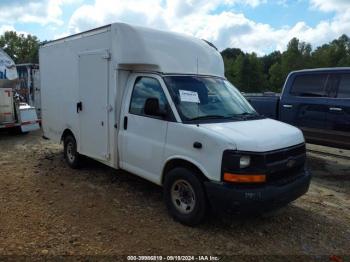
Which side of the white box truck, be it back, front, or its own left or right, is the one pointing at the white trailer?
back

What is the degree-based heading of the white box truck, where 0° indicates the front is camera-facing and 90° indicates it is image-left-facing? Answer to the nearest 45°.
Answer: approximately 315°
